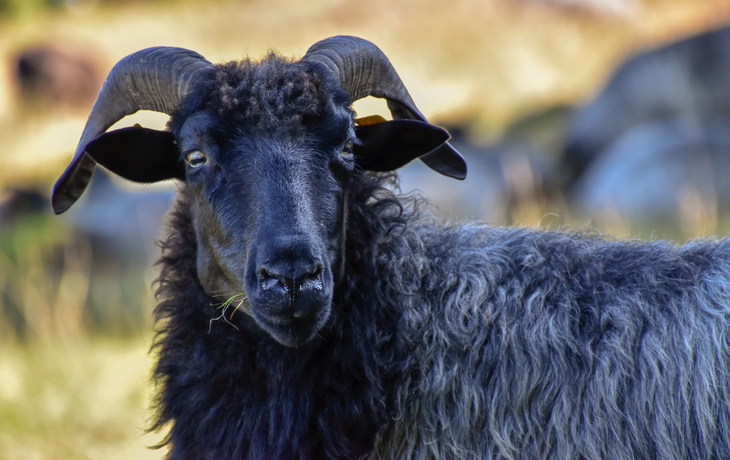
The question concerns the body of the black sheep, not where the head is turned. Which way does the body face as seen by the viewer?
to the viewer's left

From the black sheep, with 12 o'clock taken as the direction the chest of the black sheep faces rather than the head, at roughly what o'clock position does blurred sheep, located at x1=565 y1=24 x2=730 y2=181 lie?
The blurred sheep is roughly at 4 o'clock from the black sheep.
